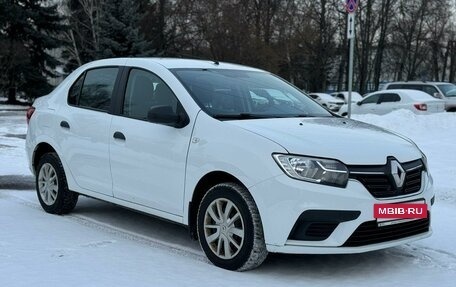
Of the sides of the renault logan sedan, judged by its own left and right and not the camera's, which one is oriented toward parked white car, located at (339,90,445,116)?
left

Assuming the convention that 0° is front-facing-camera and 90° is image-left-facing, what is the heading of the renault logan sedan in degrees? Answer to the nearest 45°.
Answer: approximately 315°

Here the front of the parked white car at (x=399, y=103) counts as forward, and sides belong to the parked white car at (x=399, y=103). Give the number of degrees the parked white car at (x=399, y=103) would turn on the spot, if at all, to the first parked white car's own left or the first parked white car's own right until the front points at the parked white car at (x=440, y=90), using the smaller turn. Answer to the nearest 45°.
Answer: approximately 90° to the first parked white car's own right

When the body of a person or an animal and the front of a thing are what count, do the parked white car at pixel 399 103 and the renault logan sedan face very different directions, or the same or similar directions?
very different directions

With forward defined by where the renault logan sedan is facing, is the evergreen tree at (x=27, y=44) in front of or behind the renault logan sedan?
behind

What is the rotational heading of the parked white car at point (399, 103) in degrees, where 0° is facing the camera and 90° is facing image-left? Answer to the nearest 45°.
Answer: approximately 135°

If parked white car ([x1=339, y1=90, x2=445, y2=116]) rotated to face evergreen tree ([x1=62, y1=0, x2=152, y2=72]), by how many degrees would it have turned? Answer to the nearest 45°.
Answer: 0° — it already faces it
